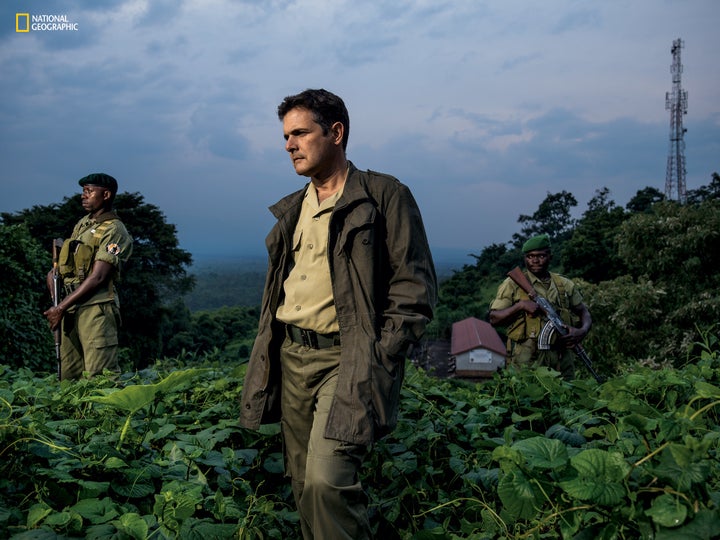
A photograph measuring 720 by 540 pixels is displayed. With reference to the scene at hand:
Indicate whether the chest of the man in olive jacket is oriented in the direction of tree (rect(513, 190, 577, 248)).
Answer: no

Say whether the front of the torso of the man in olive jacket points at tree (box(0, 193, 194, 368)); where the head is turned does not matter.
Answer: no

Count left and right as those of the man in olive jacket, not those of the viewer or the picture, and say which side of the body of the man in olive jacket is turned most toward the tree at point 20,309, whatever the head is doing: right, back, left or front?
right

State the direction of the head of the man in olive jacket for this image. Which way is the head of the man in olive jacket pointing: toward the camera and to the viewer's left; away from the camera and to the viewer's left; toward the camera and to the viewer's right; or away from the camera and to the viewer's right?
toward the camera and to the viewer's left

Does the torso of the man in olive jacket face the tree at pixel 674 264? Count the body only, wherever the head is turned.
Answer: no

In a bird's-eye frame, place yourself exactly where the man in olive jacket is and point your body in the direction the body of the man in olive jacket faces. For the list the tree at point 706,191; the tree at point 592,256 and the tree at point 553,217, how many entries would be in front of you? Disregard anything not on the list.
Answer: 0

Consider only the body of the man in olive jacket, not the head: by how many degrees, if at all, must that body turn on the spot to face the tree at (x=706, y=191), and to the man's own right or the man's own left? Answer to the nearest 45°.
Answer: approximately 180°

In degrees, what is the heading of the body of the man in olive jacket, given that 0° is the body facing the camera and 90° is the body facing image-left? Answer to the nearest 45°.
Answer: approximately 45°

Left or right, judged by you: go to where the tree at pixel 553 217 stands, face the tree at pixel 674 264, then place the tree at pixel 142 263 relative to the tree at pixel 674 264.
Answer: right

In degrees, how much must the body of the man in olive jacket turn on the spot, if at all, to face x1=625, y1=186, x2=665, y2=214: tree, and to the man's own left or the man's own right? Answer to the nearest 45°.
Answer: approximately 180°
